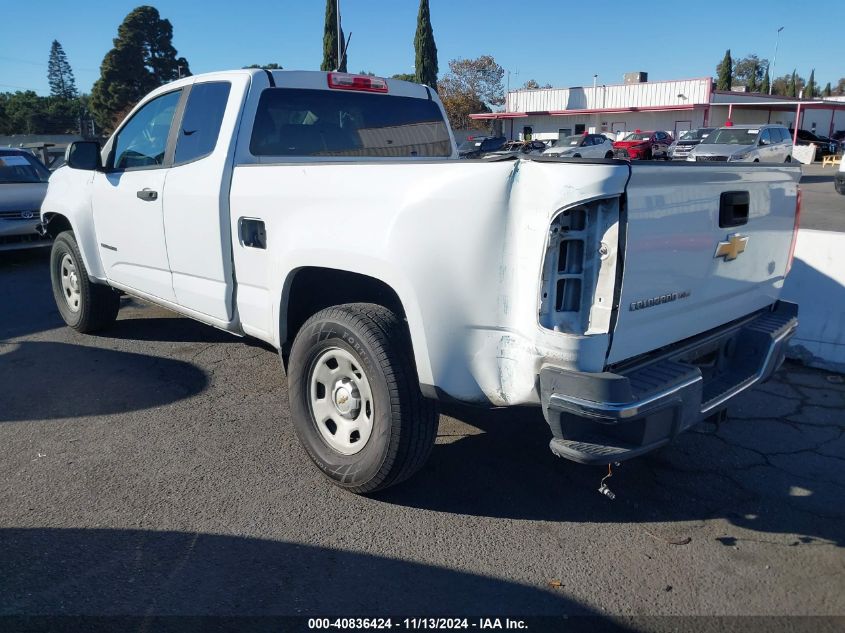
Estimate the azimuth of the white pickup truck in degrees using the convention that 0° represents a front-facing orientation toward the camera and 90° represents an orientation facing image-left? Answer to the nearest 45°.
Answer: approximately 135°

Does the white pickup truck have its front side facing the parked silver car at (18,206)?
yes

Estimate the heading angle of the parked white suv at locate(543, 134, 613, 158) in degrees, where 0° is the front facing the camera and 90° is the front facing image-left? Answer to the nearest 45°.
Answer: approximately 45°

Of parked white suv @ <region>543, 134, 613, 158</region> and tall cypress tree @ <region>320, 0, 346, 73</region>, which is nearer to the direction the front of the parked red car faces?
the parked white suv

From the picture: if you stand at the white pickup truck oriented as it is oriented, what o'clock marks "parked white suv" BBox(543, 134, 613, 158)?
The parked white suv is roughly at 2 o'clock from the white pickup truck.

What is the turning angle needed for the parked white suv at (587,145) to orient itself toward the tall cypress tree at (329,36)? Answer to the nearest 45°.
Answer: approximately 90° to its right

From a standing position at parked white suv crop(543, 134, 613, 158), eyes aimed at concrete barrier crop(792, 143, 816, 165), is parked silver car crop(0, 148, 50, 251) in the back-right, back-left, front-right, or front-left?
back-right

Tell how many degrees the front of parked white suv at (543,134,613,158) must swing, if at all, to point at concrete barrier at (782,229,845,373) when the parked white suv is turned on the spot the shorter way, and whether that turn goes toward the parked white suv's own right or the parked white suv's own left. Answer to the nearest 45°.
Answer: approximately 45° to the parked white suv's own left

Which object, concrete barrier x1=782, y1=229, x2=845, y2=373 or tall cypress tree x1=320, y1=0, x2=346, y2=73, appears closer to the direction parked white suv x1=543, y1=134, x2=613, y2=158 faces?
the concrete barrier

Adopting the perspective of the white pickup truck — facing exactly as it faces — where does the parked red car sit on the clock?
The parked red car is roughly at 2 o'clock from the white pickup truck.

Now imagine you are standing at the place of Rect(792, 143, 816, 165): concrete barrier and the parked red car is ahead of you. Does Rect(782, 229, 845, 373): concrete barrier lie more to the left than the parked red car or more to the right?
left
